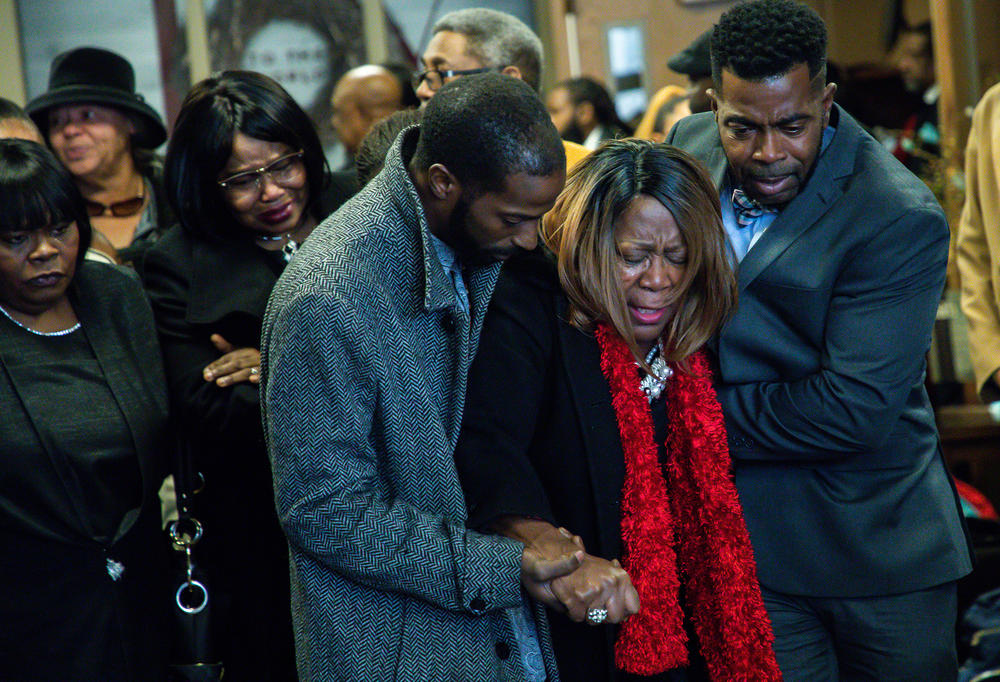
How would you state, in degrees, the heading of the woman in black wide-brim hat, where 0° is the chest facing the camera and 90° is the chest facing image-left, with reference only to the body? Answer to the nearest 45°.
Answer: approximately 45°

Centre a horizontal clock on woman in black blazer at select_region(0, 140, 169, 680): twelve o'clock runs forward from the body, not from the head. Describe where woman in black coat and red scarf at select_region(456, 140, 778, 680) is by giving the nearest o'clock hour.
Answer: woman in black coat and red scarf at select_region(456, 140, 778, 680) is roughly at 10 o'clock from woman in black blazer at select_region(0, 140, 169, 680).

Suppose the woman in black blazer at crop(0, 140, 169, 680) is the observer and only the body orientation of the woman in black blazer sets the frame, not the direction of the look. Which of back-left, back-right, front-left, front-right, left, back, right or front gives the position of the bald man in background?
back-left

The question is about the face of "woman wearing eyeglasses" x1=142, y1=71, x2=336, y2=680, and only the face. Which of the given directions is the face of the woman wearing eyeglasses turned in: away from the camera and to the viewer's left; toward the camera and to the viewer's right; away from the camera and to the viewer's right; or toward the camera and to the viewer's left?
toward the camera and to the viewer's right

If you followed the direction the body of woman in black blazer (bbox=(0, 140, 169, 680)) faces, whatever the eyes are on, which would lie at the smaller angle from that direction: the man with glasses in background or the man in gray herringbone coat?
the man in gray herringbone coat

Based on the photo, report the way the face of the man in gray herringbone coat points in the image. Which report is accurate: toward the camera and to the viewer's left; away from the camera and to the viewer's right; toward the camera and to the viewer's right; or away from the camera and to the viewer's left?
toward the camera and to the viewer's right

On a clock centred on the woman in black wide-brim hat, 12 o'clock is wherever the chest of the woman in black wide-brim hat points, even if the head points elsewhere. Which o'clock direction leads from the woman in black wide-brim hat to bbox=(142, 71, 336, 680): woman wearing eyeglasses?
The woman wearing eyeglasses is roughly at 10 o'clock from the woman in black wide-brim hat.

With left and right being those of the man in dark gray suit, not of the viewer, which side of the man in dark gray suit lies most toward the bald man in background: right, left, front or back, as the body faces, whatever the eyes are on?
right

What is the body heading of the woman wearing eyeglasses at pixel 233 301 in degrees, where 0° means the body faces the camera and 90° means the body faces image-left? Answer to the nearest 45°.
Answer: approximately 315°

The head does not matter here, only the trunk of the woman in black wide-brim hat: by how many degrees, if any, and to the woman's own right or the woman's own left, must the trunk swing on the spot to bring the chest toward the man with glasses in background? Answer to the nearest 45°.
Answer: approximately 135° to the woman's own left

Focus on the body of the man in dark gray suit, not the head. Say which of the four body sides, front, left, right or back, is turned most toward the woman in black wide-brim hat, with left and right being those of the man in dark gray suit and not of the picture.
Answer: right

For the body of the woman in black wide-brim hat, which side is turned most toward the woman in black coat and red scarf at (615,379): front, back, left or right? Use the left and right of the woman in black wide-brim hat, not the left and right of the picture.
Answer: left
